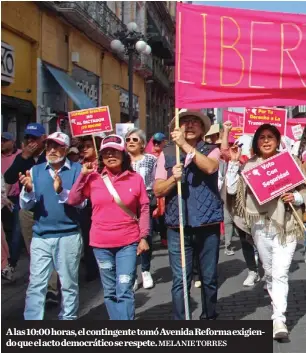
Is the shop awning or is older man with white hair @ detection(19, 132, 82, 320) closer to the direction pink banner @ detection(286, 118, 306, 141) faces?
the older man with white hair

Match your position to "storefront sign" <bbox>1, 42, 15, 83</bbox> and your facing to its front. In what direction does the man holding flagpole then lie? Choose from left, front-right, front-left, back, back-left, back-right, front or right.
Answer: front-right

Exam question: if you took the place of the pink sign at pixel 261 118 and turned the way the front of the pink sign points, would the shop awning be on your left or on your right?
on your right

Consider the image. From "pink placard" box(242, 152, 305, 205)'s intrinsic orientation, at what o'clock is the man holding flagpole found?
The man holding flagpole is roughly at 2 o'clock from the pink placard.

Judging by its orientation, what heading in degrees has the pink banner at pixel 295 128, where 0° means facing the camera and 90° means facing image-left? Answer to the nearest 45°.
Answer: approximately 0°

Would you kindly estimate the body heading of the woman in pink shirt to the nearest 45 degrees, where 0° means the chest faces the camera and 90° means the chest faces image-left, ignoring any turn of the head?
approximately 0°

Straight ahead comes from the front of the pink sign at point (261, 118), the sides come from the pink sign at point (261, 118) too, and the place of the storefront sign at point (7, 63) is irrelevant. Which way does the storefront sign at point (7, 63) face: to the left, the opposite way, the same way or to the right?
to the left

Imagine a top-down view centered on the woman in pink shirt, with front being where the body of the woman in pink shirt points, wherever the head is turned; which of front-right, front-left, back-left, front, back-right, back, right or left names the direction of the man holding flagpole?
left

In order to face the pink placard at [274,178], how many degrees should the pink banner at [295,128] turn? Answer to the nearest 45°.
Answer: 0° — it already faces it
